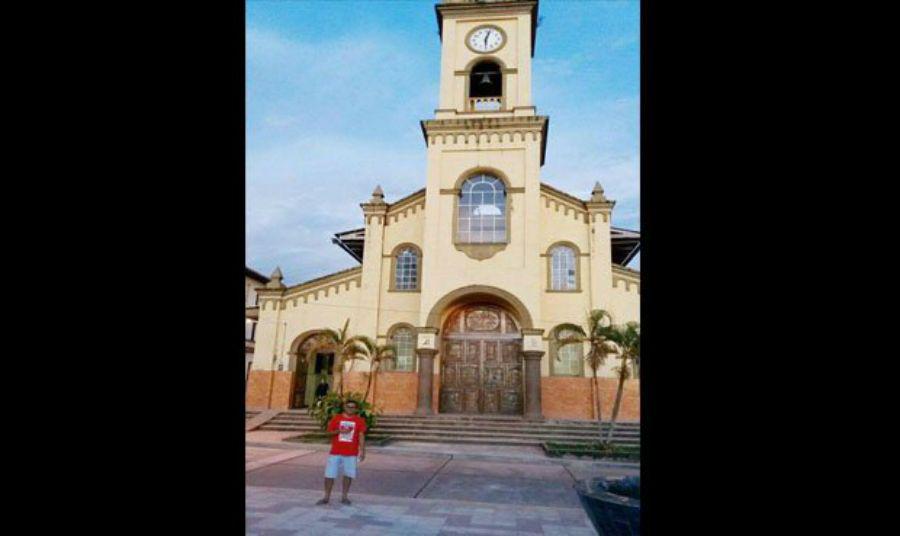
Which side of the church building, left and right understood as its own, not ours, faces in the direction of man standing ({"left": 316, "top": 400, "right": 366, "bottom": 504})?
front

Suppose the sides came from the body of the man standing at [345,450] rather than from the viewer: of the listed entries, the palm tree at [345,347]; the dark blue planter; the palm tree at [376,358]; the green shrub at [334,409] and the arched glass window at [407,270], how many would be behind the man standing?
4

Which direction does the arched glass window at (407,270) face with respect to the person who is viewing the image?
facing the viewer

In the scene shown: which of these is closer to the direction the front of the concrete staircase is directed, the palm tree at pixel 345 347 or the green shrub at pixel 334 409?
the green shrub

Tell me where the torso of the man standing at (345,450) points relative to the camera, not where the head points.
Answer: toward the camera

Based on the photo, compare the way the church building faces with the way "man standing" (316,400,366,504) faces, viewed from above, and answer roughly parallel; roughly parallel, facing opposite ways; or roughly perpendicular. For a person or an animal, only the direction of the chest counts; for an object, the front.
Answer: roughly parallel

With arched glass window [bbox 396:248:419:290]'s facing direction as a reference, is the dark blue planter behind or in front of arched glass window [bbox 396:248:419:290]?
in front

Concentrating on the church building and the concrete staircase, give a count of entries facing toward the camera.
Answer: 2

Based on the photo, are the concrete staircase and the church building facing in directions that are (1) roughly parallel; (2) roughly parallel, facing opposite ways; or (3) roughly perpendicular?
roughly parallel

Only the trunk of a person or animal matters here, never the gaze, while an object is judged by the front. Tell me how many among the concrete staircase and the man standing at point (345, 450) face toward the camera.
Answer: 2

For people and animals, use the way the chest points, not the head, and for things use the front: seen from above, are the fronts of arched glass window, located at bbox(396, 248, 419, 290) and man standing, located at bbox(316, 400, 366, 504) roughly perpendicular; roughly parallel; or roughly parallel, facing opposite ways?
roughly parallel

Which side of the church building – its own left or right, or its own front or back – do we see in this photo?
front

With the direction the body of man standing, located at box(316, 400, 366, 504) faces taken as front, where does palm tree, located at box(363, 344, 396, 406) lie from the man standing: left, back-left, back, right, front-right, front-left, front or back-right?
back

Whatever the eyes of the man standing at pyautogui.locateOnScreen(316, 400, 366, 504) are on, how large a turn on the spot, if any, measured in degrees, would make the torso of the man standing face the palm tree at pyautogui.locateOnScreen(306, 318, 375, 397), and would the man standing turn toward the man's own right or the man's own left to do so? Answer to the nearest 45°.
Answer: approximately 180°

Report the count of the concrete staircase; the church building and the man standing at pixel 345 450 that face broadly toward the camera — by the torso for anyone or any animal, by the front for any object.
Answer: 3
